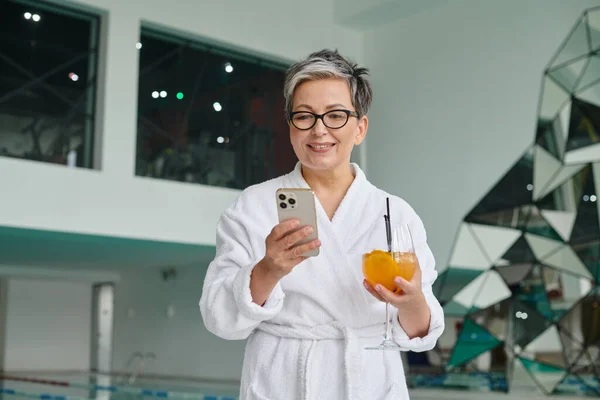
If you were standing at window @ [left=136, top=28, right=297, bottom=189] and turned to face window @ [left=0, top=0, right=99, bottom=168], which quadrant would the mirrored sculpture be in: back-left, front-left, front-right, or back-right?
back-left

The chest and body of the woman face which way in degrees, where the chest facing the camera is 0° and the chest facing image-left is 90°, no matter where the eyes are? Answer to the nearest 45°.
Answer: approximately 0°

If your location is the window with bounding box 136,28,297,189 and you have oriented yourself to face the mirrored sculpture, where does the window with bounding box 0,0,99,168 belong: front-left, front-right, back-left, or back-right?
back-right

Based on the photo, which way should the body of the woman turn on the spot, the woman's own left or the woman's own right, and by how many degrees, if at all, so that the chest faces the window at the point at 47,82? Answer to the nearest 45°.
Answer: approximately 135° to the woman's own right

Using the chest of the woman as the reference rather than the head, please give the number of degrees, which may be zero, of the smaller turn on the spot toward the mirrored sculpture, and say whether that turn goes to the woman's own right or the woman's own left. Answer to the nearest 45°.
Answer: approximately 180°

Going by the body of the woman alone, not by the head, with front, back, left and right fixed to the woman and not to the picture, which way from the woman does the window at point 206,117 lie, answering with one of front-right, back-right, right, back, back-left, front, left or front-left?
back
